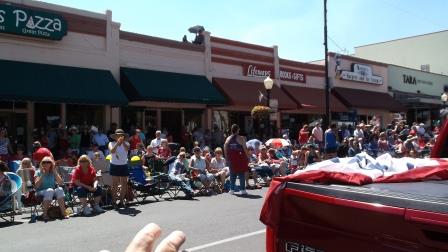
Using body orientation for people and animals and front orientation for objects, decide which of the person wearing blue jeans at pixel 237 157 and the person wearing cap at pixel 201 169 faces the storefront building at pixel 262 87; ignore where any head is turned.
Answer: the person wearing blue jeans at pixel 237 157

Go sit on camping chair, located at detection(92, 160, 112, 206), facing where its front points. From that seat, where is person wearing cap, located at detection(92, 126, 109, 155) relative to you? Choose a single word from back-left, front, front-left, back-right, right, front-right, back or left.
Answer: back-left

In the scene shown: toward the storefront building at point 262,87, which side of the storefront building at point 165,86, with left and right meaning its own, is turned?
left

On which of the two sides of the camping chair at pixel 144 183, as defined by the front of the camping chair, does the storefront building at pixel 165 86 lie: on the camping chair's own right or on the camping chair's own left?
on the camping chair's own left

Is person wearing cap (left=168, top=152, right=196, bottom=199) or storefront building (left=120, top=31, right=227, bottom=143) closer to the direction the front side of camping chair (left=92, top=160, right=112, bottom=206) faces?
the person wearing cap

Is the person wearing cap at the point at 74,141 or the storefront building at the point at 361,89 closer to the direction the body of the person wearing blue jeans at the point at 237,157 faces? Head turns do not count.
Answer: the storefront building

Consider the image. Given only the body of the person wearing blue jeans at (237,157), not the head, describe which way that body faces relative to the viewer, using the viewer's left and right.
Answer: facing away from the viewer

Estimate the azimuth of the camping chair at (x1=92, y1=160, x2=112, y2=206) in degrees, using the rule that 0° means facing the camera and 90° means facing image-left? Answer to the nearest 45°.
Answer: approximately 315°

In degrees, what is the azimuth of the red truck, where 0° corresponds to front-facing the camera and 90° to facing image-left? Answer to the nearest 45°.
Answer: approximately 225°
